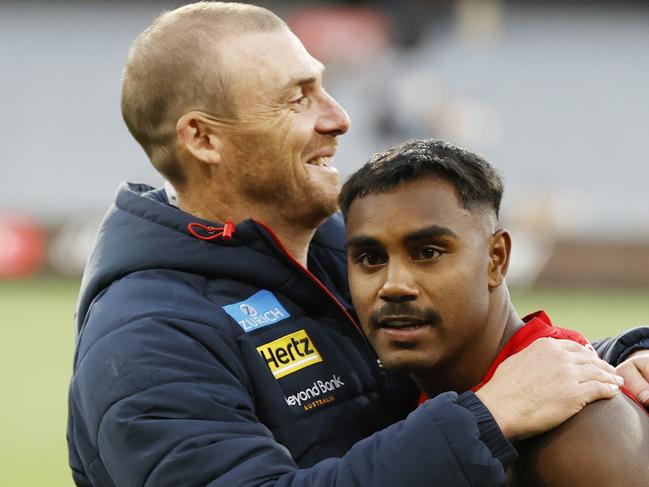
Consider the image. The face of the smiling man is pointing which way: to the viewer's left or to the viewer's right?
to the viewer's right
